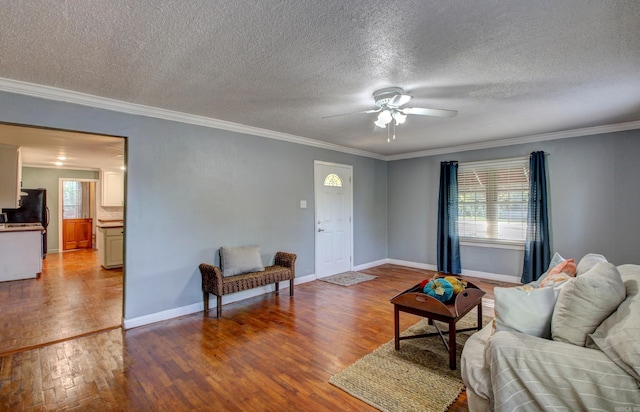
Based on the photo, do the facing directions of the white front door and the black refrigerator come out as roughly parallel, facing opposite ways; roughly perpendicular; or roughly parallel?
roughly perpendicular

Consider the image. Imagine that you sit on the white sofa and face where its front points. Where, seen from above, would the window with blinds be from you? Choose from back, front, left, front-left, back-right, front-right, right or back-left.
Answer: right

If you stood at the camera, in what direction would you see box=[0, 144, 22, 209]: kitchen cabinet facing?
facing to the right of the viewer

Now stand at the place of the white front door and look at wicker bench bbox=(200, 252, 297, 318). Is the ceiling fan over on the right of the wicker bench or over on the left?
left

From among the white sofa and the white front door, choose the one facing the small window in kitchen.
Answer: the white sofa

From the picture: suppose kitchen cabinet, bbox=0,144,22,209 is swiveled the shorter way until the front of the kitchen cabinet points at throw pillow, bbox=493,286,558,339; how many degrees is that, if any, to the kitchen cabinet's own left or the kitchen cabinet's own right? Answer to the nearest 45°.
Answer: approximately 90° to the kitchen cabinet's own right

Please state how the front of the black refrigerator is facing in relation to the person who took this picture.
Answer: facing to the right of the viewer

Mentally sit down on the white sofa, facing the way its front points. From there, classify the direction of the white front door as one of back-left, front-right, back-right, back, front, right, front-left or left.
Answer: front-right

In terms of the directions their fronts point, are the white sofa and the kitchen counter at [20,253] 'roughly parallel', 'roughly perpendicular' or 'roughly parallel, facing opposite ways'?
roughly perpendicular

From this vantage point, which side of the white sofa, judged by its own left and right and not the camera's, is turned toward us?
left

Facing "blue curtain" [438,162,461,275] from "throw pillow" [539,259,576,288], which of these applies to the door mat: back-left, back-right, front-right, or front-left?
front-left

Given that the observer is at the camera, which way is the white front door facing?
facing the viewer and to the right of the viewer
